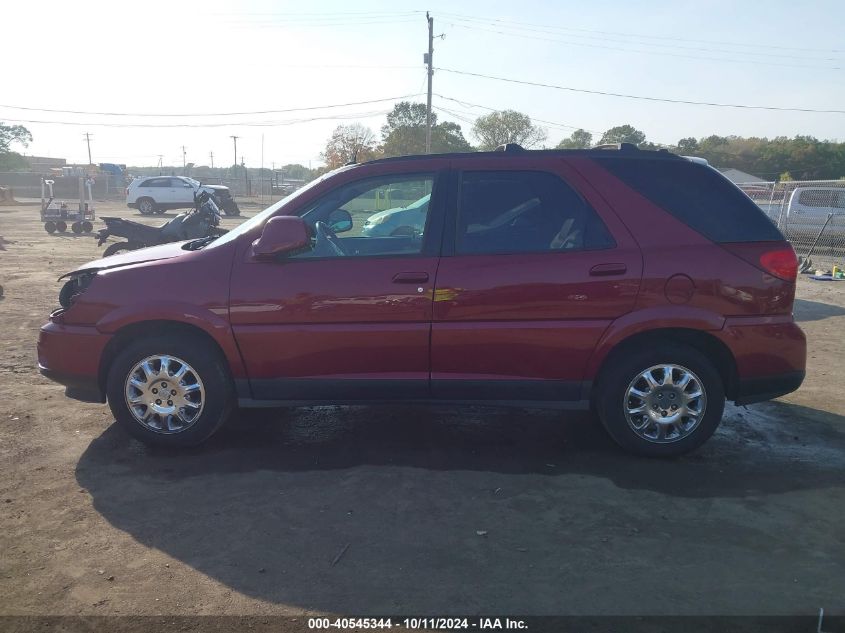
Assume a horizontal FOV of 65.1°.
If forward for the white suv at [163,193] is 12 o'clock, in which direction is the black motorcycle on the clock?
The black motorcycle is roughly at 3 o'clock from the white suv.

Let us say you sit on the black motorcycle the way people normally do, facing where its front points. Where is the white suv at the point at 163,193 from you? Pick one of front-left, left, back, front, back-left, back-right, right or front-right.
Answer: left

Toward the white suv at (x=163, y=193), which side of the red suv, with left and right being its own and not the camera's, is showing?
right

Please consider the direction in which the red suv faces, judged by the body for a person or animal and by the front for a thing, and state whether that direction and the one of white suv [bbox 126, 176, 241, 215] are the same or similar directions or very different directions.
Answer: very different directions

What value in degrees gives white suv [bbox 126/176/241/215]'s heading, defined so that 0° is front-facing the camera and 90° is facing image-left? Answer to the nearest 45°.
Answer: approximately 270°

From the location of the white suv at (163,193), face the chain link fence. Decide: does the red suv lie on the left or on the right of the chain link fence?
right

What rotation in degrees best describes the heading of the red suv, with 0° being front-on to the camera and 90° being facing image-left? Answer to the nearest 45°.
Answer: approximately 90°

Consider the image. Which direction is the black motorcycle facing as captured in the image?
to the viewer's right

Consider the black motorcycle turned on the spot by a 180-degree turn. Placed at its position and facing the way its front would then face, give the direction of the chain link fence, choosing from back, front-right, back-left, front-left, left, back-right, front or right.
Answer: back

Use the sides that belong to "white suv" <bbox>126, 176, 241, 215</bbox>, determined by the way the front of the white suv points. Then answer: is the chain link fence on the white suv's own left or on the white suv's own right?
on the white suv's own right

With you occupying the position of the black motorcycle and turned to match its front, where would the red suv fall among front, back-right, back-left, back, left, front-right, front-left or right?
right

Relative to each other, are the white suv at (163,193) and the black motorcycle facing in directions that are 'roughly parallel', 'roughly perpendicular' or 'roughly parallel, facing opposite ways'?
roughly parallel
